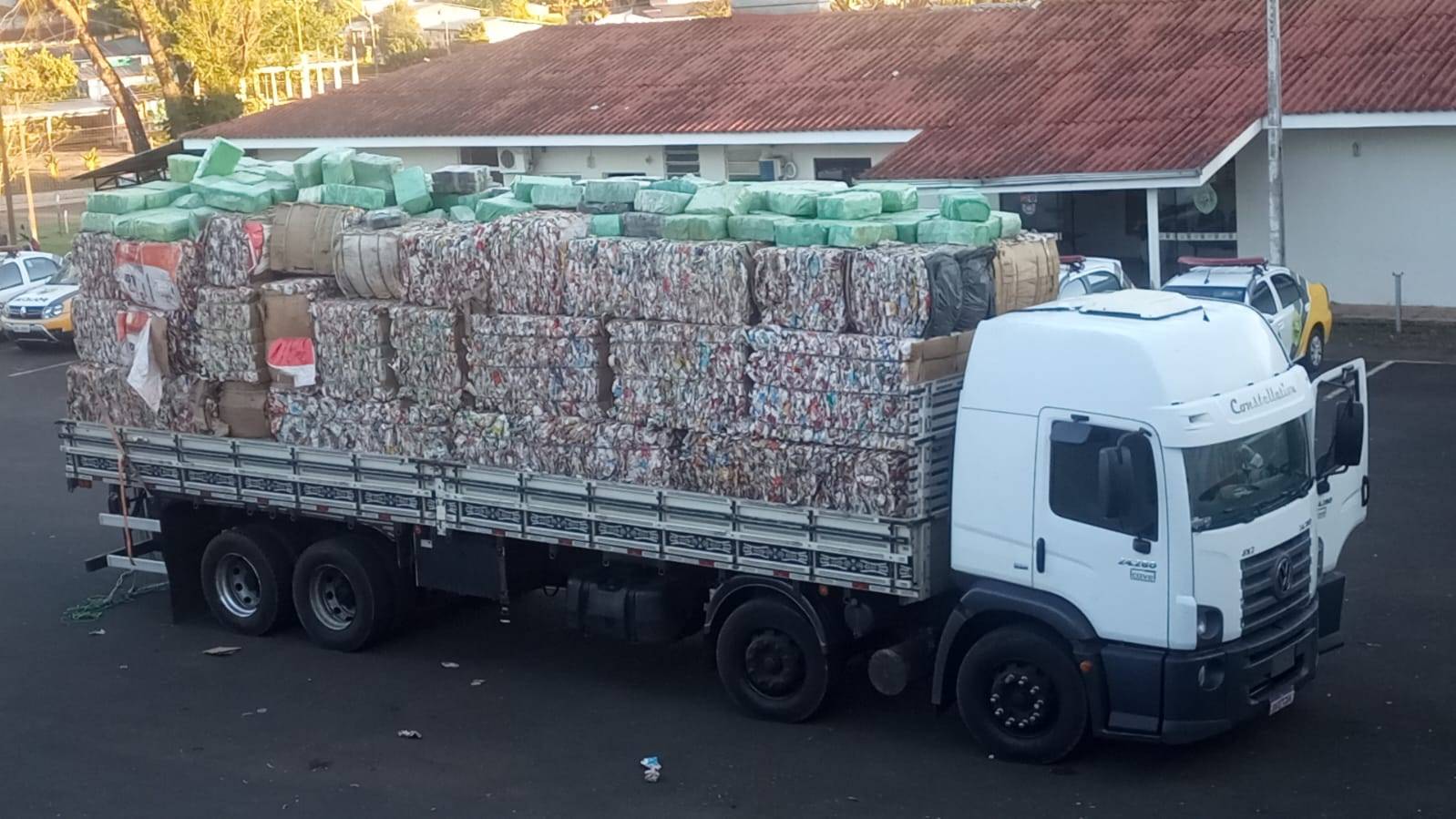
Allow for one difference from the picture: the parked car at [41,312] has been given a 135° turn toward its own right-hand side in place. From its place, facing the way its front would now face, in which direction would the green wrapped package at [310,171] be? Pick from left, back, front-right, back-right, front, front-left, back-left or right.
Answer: back

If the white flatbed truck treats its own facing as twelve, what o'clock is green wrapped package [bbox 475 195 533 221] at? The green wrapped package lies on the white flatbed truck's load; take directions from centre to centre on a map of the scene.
The green wrapped package is roughly at 6 o'clock from the white flatbed truck.

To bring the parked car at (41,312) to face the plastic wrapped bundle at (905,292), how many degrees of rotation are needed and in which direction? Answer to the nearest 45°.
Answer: approximately 45° to its left

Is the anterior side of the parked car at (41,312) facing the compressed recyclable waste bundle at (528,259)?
no

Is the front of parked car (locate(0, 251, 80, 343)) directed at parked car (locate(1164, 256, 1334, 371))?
no

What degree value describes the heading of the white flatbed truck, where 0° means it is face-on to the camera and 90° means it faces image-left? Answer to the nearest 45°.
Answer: approximately 315°

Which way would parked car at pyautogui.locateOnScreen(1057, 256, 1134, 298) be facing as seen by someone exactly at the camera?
facing the viewer and to the left of the viewer

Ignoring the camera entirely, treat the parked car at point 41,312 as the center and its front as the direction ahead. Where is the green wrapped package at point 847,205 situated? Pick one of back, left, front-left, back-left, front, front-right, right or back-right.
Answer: front-left

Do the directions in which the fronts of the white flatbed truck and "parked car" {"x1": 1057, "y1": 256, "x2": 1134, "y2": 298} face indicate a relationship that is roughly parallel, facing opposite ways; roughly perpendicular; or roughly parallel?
roughly perpendicular

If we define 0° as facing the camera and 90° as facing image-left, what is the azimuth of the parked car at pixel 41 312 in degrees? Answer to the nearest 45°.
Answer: approximately 45°

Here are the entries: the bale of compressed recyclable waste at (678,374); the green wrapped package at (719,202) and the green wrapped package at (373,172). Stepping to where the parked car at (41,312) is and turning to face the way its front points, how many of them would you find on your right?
0

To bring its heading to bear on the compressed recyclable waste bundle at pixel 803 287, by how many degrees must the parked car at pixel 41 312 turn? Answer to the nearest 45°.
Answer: approximately 45° to its left

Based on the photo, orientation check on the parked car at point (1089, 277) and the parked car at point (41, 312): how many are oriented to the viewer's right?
0
